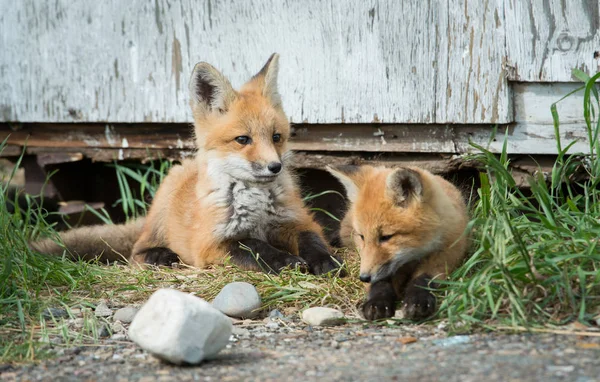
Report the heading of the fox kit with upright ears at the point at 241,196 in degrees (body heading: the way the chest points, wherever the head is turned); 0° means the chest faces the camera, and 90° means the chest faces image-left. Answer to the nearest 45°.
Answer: approximately 315°

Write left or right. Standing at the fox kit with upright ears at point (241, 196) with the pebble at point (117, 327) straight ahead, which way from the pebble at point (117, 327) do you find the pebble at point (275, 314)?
left

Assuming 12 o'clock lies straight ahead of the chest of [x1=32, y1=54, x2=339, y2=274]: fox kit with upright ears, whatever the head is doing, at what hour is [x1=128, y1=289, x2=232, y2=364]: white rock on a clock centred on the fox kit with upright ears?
The white rock is roughly at 2 o'clock from the fox kit with upright ears.

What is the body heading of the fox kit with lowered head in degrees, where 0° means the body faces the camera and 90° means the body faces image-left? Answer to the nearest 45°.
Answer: approximately 0°

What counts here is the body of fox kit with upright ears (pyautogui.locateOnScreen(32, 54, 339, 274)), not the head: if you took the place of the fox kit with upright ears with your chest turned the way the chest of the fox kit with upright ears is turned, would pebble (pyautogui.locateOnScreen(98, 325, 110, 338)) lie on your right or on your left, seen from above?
on your right

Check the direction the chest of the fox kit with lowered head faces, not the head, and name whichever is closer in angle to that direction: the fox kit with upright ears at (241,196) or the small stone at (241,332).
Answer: the small stone

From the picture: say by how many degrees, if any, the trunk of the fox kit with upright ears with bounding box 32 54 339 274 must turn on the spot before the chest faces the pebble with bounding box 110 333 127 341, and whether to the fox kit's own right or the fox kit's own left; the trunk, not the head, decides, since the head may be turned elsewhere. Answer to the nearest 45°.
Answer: approximately 90° to the fox kit's own right

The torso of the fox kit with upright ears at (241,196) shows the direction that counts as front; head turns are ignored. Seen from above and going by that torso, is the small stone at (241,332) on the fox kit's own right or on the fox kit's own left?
on the fox kit's own right

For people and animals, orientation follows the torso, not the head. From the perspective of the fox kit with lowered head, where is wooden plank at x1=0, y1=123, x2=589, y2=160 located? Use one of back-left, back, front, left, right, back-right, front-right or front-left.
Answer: back
